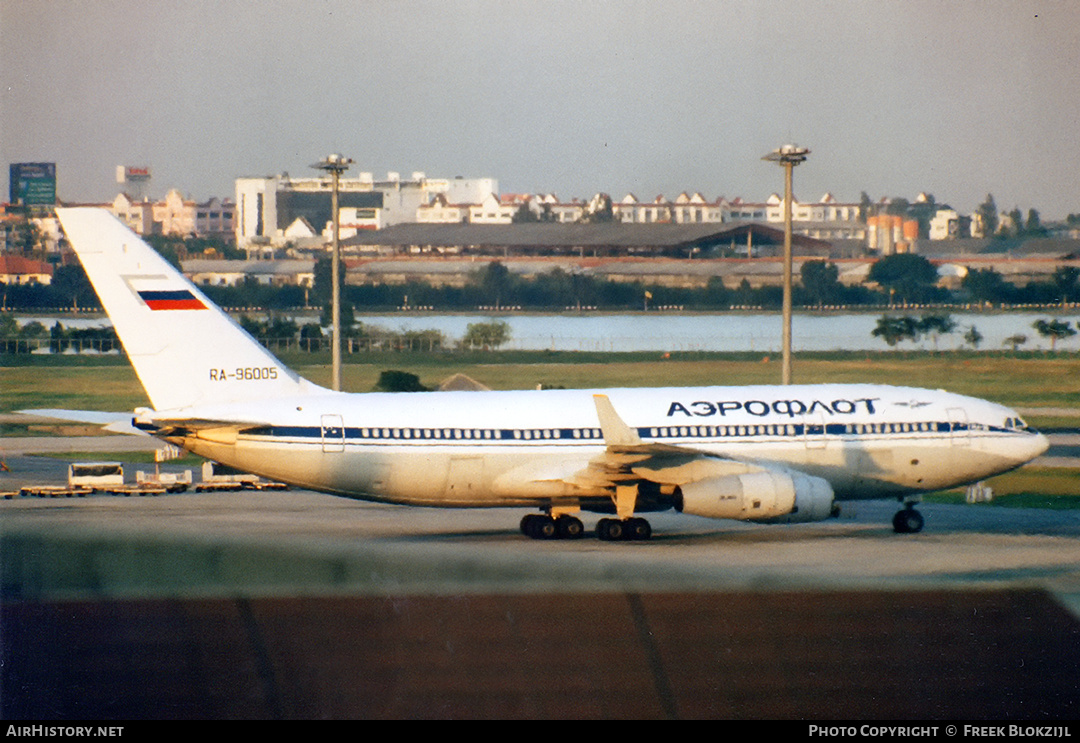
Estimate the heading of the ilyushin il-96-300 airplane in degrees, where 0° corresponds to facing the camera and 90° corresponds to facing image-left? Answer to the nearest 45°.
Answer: approximately 270°

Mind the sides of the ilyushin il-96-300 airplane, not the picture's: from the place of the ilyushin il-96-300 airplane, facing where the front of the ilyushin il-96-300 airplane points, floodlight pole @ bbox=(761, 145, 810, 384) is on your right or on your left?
on your left
